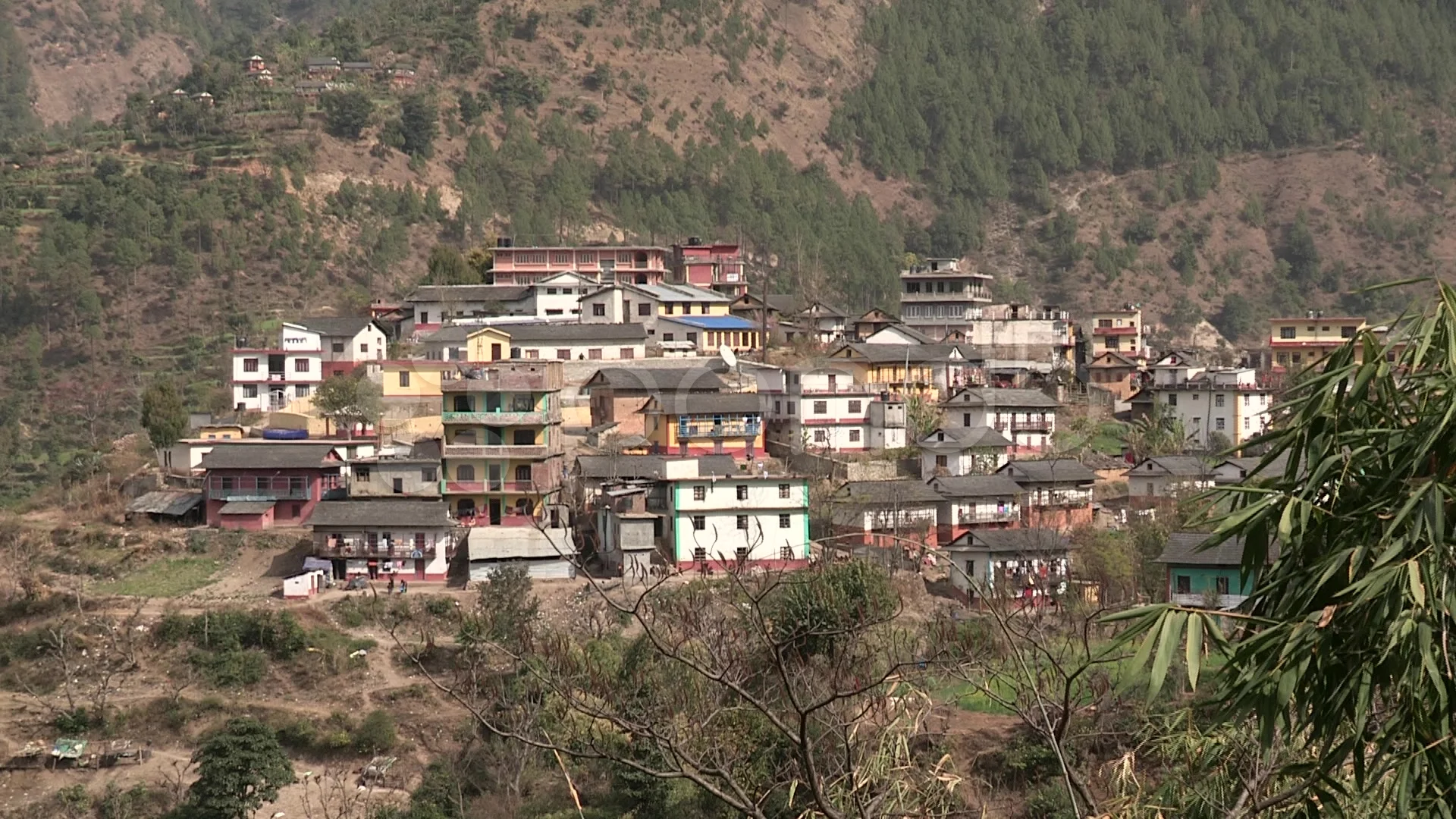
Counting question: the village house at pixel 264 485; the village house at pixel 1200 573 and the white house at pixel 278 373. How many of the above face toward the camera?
3

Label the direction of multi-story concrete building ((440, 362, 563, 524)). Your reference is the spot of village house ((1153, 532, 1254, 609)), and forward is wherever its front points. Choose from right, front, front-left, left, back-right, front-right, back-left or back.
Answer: right

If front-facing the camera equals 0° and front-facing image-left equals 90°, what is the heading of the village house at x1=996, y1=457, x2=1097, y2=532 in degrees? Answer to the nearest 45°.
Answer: approximately 0°

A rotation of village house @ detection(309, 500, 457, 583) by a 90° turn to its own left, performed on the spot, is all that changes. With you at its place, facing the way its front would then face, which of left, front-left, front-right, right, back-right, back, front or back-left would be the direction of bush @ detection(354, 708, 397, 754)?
right

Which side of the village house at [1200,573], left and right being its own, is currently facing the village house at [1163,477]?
back

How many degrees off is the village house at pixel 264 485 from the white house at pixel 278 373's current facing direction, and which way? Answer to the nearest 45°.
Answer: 0° — it already faces it

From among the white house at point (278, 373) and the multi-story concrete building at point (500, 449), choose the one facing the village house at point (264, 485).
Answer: the white house

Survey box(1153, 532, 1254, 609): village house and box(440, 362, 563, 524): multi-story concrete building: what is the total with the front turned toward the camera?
2

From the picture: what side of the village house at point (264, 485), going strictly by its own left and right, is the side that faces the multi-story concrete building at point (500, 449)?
left
